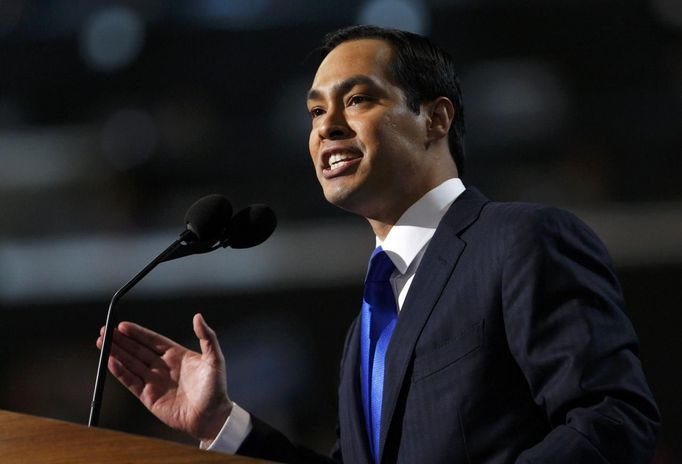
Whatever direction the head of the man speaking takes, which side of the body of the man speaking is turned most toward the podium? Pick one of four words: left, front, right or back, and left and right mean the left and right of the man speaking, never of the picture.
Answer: front

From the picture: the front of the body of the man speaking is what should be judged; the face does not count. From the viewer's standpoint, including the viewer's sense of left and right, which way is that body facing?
facing the viewer and to the left of the viewer

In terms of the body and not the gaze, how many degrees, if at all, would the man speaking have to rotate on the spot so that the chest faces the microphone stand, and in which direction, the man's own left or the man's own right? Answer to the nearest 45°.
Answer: approximately 45° to the man's own right

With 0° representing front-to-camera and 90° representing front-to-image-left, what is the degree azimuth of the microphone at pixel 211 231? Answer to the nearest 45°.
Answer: approximately 270°
